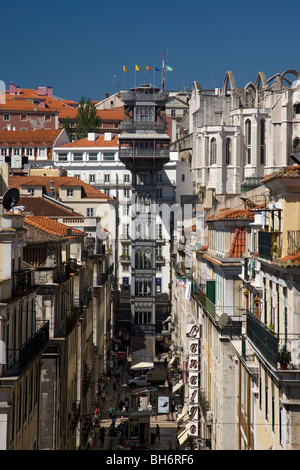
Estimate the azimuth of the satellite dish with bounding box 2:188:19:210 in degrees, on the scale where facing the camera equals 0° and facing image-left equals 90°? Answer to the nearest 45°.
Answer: approximately 315°

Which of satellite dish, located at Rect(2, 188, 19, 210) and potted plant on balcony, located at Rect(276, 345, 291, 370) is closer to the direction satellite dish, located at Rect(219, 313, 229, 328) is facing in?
the satellite dish

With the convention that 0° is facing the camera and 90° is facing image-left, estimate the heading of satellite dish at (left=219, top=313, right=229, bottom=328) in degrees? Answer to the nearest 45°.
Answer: approximately 45°

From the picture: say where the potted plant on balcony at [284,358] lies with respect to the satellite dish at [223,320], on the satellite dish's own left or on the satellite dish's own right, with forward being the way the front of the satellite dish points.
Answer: on the satellite dish's own left
